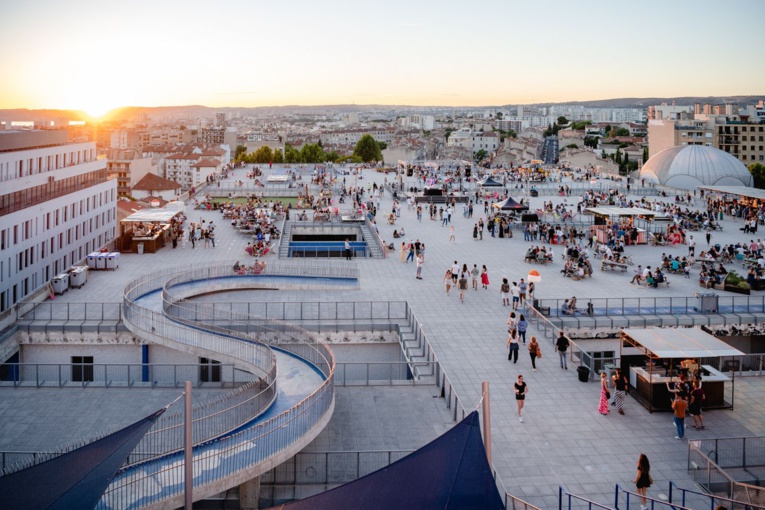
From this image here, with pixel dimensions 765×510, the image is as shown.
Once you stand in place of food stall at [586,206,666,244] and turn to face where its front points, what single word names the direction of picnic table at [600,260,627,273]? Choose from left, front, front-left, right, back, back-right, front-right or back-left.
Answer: front

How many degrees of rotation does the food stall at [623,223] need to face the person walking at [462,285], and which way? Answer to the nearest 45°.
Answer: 0° — it already faces them

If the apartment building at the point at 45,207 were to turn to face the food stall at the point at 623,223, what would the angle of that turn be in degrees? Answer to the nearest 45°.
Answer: approximately 45° to its left

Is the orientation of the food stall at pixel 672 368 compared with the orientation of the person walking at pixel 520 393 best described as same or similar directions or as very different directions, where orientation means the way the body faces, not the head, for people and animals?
same or similar directions

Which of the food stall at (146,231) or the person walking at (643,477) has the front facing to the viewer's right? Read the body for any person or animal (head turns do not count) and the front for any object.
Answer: the food stall

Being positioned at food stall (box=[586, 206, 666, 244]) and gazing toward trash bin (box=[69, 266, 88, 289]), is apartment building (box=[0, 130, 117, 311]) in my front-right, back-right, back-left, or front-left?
front-right

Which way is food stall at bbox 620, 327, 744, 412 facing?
toward the camera

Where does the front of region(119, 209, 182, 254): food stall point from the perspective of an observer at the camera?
facing to the right of the viewer

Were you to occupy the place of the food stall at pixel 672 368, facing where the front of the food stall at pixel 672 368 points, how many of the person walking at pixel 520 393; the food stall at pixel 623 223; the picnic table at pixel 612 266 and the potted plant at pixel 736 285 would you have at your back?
3

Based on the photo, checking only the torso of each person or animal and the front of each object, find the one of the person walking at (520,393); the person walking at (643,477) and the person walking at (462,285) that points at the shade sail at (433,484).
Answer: the person walking at (520,393)

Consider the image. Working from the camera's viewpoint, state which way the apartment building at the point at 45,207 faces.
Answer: facing the viewer and to the right of the viewer

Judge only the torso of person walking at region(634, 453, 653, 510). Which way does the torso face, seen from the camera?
away from the camera

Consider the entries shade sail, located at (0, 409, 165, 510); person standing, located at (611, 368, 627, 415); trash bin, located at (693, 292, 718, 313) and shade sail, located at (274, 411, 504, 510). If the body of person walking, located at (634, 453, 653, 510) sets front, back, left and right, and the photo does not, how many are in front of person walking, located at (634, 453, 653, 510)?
2
